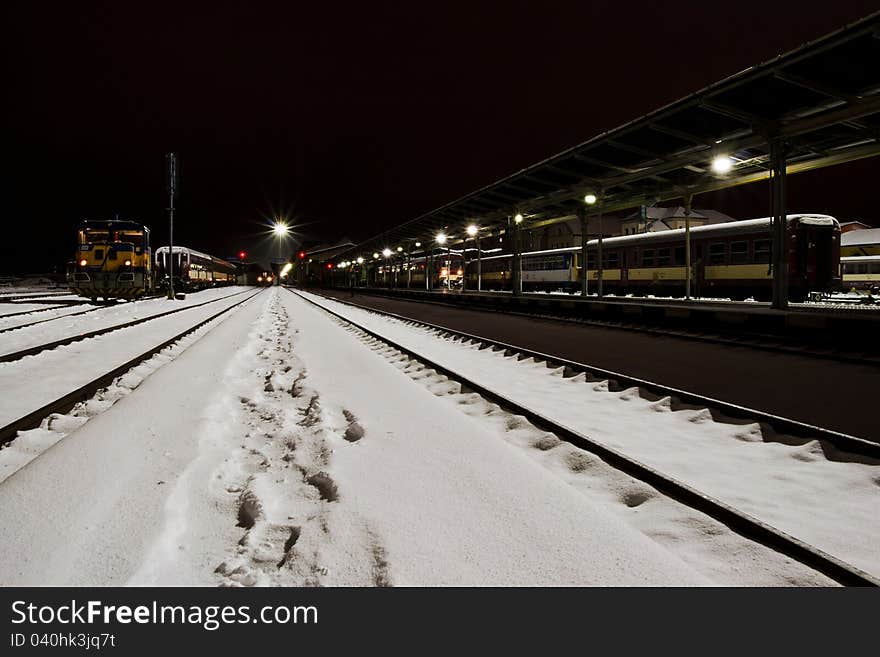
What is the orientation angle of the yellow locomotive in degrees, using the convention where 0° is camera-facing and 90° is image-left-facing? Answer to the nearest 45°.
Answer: approximately 0°

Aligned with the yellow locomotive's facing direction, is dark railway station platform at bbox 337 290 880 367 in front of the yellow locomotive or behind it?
in front

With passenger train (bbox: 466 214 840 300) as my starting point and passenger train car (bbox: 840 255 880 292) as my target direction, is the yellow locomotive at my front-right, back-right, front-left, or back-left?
back-left

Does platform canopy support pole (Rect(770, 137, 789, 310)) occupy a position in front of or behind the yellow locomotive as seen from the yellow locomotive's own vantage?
in front

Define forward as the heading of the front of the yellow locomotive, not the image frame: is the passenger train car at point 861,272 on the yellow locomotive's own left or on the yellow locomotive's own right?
on the yellow locomotive's own left

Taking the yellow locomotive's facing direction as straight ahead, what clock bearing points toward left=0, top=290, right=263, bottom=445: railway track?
The railway track is roughly at 12 o'clock from the yellow locomotive.

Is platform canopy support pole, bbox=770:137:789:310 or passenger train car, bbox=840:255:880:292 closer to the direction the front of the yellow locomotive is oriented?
the platform canopy support pole
